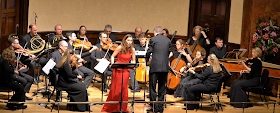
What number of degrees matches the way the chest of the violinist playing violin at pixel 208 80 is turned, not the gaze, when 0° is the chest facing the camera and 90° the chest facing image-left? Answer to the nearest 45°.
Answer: approximately 90°

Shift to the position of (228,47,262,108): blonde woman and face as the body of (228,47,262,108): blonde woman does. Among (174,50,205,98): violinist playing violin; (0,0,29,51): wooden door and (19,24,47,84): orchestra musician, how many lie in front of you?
3

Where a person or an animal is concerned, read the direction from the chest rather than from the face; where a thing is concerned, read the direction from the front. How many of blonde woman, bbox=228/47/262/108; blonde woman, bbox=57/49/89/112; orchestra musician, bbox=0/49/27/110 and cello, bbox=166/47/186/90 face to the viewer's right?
2

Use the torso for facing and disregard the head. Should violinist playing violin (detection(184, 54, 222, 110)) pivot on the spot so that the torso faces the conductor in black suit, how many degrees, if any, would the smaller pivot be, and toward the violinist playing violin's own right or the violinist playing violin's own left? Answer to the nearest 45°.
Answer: approximately 45° to the violinist playing violin's own left

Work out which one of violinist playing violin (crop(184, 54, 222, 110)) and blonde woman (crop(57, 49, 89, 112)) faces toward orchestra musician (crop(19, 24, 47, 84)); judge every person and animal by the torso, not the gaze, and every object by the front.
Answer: the violinist playing violin

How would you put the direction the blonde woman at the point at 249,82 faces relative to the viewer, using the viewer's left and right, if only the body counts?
facing to the left of the viewer

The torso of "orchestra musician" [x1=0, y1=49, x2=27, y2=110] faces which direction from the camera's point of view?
to the viewer's right

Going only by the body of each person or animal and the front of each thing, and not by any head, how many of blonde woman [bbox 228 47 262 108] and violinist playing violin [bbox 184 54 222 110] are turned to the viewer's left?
2

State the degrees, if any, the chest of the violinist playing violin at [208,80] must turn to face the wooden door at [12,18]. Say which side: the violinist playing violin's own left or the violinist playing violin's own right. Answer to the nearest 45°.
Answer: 0° — they already face it

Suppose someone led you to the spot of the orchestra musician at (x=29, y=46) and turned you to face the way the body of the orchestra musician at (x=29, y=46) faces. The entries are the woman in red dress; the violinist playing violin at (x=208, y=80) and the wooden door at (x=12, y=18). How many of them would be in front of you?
2
